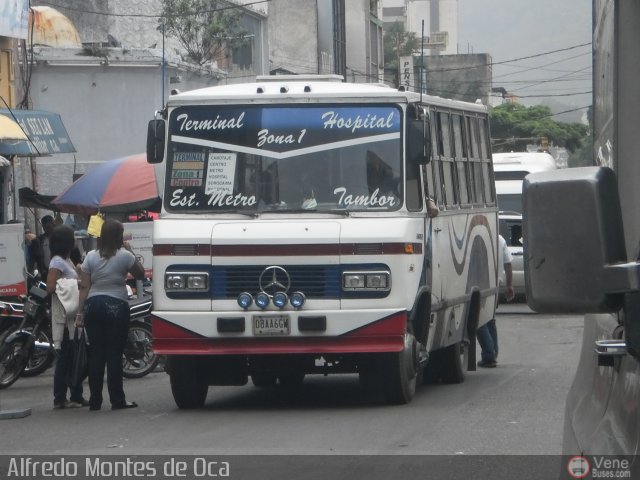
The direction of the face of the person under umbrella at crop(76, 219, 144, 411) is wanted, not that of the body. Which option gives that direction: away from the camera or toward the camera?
away from the camera

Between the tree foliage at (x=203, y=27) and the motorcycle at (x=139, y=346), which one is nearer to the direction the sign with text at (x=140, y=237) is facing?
the motorcycle

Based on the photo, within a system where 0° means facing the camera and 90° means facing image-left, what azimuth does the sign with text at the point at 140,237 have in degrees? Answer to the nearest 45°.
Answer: approximately 0°

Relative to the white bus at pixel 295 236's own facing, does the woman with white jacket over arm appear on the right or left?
on its right

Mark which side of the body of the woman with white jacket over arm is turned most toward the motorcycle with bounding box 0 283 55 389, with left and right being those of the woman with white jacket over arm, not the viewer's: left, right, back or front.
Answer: left

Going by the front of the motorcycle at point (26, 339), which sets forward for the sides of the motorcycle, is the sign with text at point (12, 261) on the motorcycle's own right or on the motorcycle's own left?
on the motorcycle's own right

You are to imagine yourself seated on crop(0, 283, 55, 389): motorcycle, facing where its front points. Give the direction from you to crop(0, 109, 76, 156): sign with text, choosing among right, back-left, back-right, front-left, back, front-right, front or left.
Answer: back-right

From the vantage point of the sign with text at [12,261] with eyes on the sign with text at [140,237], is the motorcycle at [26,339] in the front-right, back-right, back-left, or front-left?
back-right
